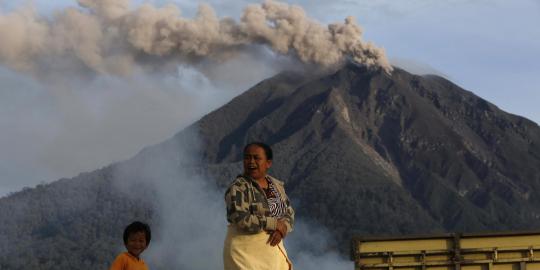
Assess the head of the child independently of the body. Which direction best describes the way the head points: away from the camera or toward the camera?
toward the camera

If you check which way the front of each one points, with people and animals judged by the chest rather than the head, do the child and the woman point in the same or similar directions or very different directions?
same or similar directions

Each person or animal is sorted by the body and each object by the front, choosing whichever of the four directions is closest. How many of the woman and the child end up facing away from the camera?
0

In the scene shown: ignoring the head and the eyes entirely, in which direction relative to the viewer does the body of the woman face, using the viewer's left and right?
facing the viewer and to the right of the viewer

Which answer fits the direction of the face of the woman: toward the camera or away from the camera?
toward the camera
